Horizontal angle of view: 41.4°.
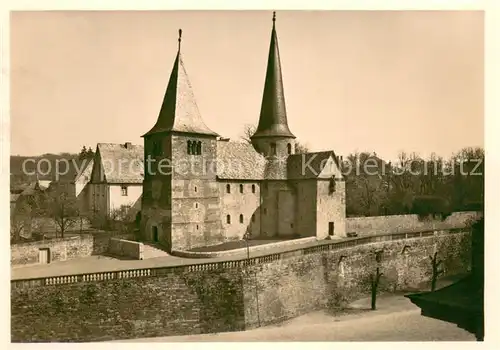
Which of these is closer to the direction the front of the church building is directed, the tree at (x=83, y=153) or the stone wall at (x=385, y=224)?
the tree

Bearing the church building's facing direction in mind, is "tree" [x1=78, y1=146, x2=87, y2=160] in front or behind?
behind

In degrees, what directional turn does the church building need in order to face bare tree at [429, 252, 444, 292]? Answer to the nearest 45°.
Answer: approximately 135° to its left

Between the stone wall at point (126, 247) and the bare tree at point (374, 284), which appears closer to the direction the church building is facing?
the stone wall

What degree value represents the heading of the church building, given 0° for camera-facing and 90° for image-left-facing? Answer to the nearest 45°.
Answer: approximately 45°

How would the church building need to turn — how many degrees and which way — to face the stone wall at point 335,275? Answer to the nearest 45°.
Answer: approximately 90° to its left

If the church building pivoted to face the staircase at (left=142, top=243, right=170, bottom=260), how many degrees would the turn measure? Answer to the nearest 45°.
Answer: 0° — it already faces it

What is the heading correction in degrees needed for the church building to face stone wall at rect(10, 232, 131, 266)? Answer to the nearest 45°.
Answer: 0° — it already faces it
